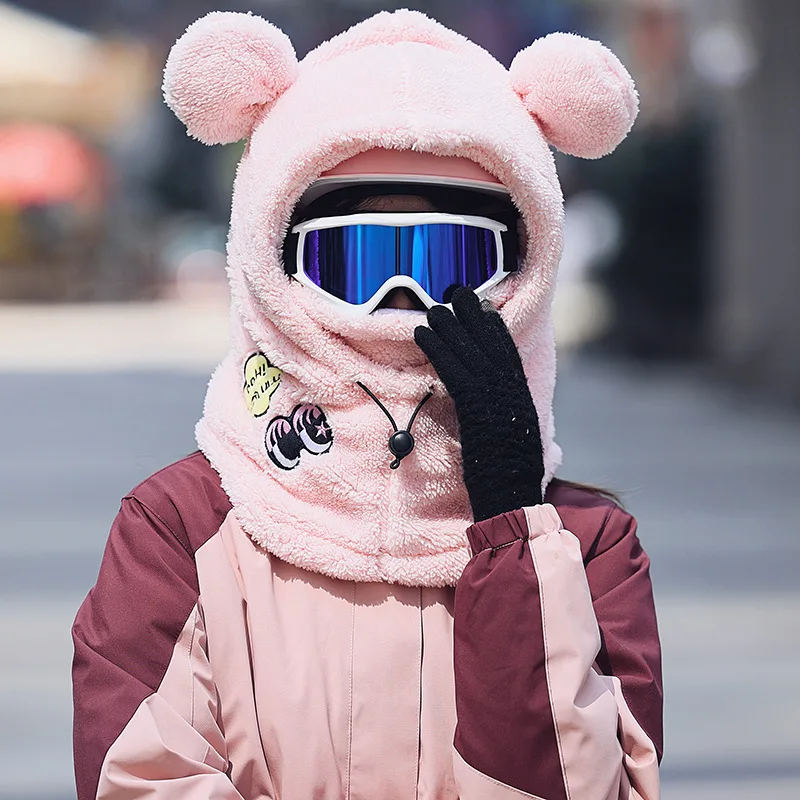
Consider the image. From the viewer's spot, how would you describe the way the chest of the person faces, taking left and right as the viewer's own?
facing the viewer

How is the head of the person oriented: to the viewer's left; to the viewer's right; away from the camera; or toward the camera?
toward the camera
